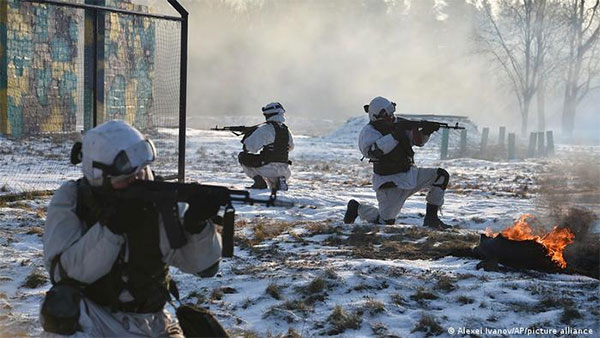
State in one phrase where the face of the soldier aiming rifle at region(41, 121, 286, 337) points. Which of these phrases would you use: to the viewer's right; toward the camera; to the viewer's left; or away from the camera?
to the viewer's right

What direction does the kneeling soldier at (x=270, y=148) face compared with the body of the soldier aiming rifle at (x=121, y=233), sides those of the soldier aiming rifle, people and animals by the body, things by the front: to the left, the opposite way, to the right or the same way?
the opposite way

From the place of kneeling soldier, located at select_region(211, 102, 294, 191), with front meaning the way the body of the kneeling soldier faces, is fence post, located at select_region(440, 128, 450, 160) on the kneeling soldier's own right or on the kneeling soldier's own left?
on the kneeling soldier's own right

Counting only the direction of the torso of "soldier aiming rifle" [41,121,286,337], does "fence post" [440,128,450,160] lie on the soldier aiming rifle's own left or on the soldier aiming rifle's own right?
on the soldier aiming rifle's own left

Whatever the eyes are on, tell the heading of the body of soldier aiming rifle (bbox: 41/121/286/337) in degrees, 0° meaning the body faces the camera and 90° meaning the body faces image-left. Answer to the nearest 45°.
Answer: approximately 315°

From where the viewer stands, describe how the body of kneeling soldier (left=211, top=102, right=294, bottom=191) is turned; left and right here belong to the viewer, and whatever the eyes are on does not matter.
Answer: facing away from the viewer and to the left of the viewer

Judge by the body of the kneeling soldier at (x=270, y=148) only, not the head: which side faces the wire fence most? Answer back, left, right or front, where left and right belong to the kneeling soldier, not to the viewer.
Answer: front

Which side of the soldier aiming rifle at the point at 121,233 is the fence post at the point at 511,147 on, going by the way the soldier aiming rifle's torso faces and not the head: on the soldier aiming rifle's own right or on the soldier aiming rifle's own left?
on the soldier aiming rifle's own left

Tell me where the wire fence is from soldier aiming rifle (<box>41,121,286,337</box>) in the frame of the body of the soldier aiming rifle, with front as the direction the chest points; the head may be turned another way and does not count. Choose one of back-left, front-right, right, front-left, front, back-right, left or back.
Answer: back-left
